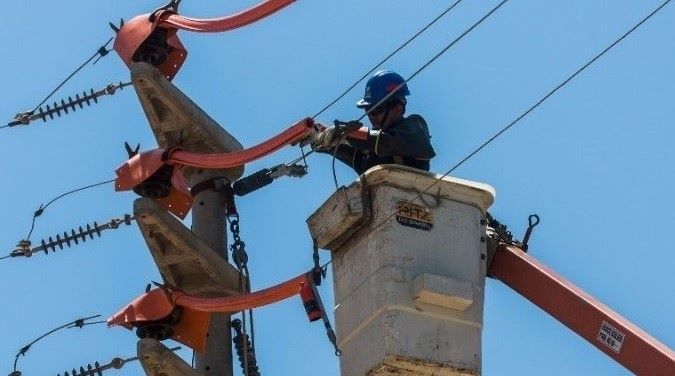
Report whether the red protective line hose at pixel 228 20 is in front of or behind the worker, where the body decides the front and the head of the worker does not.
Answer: in front

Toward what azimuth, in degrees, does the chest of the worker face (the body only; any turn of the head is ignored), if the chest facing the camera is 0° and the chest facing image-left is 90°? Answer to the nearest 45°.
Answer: approximately 90°

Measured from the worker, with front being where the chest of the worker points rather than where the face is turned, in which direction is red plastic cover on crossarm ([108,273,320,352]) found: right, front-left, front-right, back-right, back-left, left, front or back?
front-right

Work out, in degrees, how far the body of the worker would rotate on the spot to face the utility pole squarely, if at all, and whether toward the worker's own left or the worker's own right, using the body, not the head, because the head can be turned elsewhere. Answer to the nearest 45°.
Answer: approximately 45° to the worker's own right
